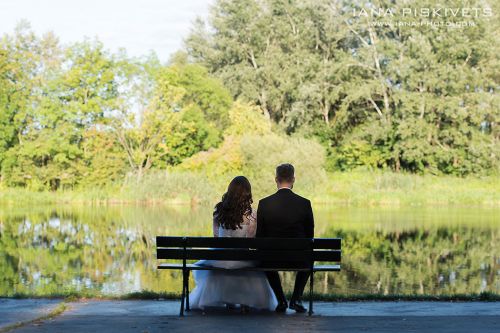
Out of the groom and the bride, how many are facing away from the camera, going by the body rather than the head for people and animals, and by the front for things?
2

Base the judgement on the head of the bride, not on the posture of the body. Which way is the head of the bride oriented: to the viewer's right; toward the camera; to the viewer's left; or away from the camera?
away from the camera

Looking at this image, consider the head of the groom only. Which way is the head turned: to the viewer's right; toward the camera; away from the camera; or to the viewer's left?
away from the camera

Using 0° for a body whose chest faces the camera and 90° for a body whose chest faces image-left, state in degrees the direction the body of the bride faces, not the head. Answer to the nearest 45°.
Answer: approximately 180°

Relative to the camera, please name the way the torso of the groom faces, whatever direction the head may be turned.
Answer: away from the camera
